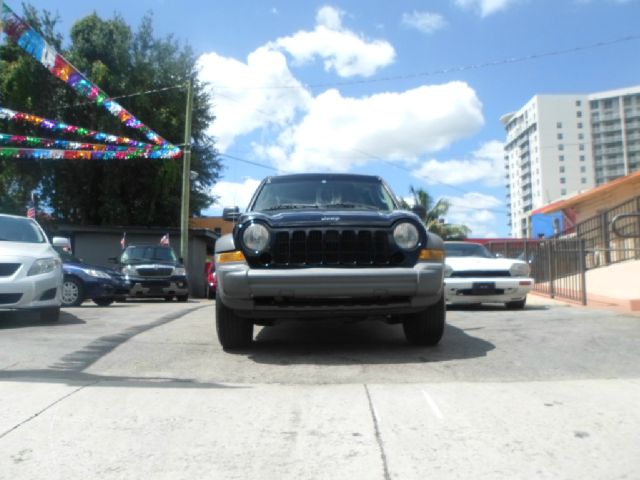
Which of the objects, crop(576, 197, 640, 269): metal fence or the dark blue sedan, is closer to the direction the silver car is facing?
the metal fence

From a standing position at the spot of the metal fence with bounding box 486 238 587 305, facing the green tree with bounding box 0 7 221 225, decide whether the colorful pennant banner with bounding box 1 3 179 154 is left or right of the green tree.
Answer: left

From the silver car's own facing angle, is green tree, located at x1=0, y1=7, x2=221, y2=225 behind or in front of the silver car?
behind

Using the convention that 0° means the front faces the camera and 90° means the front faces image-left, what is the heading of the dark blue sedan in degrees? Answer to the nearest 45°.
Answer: approximately 315°

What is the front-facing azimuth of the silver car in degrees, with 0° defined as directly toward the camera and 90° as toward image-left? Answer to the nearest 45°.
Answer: approximately 0°

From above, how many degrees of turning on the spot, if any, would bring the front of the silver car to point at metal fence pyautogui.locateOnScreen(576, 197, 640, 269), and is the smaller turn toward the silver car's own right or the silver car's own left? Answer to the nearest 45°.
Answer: approximately 90° to the silver car's own left
